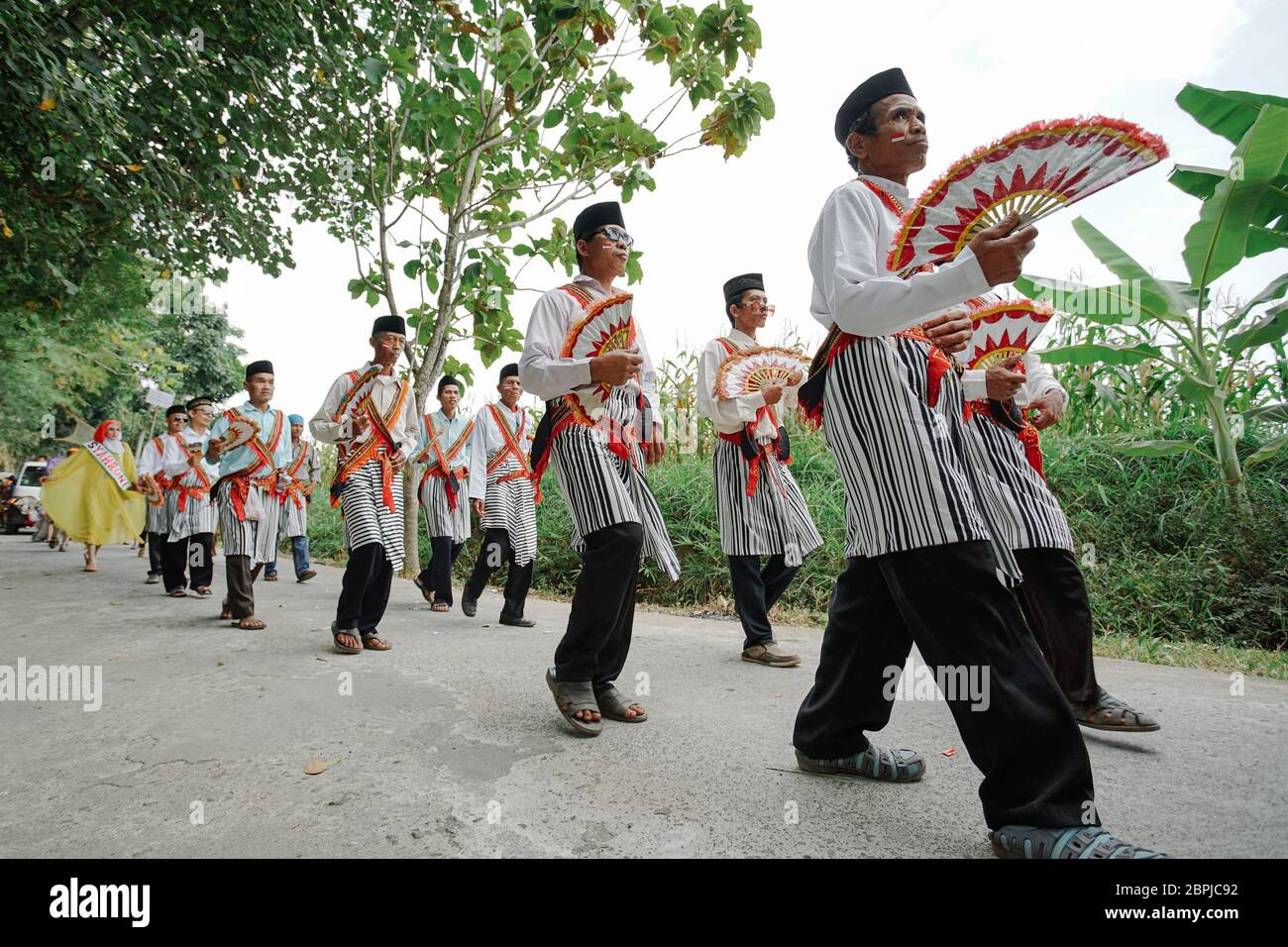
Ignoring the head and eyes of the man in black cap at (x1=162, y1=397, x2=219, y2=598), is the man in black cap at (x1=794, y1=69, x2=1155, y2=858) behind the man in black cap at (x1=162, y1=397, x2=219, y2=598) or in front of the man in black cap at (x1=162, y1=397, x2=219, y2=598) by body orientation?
in front

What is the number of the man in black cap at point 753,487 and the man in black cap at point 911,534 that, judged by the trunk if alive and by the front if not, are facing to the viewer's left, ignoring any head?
0

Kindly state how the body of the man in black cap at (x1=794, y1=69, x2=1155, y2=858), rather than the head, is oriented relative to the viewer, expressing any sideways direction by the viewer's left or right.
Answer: facing to the right of the viewer

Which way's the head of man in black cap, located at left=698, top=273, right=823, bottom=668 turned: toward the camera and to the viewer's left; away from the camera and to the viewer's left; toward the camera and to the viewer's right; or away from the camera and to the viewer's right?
toward the camera and to the viewer's right

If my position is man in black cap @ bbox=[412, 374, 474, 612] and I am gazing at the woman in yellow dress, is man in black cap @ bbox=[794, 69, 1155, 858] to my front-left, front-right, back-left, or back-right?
back-left

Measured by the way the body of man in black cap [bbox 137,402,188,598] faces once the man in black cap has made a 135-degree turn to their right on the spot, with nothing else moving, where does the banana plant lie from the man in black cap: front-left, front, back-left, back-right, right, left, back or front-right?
back-left

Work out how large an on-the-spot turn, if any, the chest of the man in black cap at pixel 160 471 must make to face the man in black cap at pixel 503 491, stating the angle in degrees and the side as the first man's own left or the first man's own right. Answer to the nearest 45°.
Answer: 0° — they already face them

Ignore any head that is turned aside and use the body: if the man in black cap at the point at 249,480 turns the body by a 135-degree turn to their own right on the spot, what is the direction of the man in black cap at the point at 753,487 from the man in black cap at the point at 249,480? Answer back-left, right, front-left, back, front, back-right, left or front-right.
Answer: back-left

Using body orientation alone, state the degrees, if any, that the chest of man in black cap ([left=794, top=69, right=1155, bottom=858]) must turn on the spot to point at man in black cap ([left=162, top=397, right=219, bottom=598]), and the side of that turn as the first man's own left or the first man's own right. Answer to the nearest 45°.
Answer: approximately 135° to the first man's own left

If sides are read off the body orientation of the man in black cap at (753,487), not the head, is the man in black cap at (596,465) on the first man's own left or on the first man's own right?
on the first man's own right
